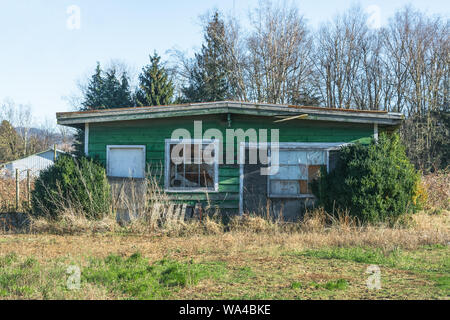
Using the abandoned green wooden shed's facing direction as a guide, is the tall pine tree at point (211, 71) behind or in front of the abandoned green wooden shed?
behind

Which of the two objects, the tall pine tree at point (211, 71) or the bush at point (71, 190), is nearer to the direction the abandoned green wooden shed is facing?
the bush

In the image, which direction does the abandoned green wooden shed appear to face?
toward the camera

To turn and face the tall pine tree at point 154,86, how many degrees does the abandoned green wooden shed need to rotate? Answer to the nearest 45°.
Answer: approximately 180°

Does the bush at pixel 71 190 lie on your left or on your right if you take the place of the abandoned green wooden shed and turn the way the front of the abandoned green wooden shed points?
on your right

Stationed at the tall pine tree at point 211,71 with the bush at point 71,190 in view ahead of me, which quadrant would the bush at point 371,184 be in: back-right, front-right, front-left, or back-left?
front-left

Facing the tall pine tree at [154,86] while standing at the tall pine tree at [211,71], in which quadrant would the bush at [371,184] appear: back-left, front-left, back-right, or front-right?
back-left

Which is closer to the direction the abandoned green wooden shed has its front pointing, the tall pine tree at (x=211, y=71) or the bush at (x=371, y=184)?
the bush

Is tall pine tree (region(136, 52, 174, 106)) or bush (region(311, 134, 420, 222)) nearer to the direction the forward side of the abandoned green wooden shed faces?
the bush
